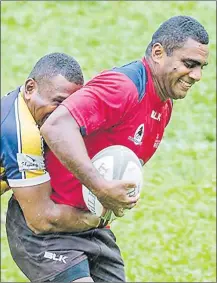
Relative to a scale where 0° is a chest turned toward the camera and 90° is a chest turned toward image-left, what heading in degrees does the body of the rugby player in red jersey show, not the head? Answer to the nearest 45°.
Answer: approximately 315°

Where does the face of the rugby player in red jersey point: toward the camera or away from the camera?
toward the camera

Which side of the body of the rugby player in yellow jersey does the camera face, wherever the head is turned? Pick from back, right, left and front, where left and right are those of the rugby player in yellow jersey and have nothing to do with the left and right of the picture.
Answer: right
